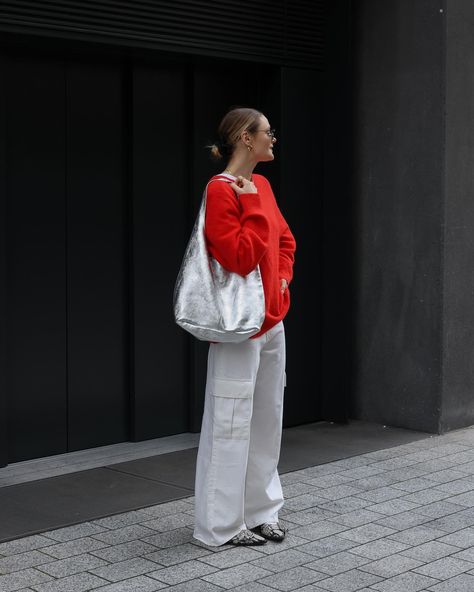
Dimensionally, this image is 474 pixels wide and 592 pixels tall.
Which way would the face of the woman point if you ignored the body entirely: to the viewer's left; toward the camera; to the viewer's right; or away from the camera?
to the viewer's right

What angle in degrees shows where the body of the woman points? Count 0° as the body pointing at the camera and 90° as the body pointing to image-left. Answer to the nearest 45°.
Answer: approximately 315°
